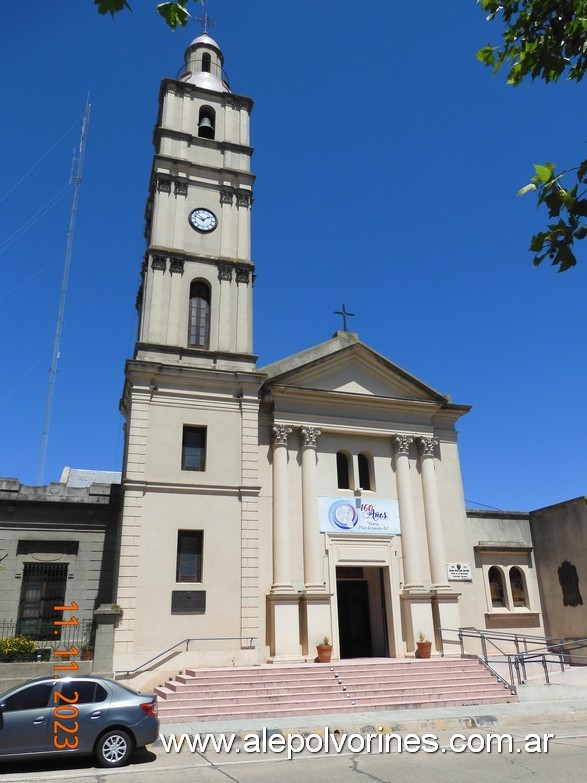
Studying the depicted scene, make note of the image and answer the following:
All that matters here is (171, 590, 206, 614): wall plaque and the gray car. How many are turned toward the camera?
1

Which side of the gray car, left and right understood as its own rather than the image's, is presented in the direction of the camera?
left

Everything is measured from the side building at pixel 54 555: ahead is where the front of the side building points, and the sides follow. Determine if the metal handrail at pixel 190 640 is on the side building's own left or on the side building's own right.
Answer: on the side building's own left

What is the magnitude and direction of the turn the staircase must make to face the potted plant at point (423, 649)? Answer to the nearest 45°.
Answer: approximately 135° to its left

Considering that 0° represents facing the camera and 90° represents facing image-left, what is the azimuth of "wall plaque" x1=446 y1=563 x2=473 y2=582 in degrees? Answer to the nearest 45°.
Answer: approximately 0°

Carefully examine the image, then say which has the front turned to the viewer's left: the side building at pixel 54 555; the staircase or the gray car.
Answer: the gray car

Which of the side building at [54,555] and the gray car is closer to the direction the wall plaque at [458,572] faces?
the gray car

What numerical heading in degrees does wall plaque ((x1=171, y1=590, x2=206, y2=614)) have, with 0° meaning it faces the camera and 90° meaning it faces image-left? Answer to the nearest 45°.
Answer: approximately 0°

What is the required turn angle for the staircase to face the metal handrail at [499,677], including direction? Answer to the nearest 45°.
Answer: approximately 90° to its left

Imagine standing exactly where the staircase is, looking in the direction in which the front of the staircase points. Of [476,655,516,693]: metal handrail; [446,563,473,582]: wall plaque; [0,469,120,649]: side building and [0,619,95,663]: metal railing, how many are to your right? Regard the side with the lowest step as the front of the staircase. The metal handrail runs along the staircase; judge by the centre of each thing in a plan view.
2

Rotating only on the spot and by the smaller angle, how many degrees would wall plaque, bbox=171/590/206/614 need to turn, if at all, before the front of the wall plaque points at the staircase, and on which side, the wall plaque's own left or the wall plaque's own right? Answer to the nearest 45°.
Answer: approximately 45° to the wall plaque's own left
